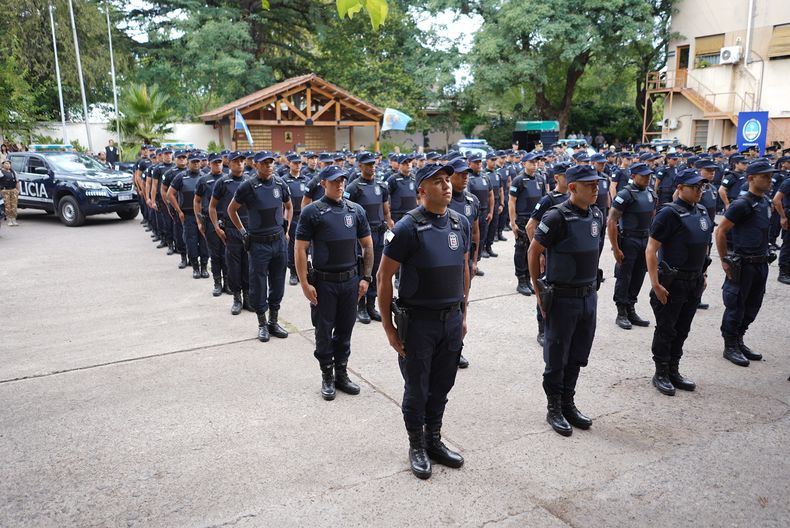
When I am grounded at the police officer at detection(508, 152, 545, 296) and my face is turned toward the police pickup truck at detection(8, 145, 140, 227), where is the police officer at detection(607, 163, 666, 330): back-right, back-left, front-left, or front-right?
back-left

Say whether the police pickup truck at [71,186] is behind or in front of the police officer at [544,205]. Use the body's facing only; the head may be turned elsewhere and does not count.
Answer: behind

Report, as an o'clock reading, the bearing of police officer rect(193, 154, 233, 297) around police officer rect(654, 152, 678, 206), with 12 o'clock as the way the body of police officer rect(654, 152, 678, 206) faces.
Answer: police officer rect(193, 154, 233, 297) is roughly at 3 o'clock from police officer rect(654, 152, 678, 206).

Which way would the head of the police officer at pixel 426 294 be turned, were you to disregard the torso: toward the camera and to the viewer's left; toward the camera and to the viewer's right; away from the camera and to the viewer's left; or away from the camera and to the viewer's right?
toward the camera and to the viewer's right

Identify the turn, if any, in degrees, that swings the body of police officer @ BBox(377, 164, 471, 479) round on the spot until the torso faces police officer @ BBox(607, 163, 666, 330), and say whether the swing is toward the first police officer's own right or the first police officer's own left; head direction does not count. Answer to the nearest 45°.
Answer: approximately 90° to the first police officer's own left

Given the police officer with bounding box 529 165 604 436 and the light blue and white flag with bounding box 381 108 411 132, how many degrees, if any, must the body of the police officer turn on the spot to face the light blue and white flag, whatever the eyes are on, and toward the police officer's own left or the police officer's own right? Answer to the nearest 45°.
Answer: approximately 135° to the police officer's own left

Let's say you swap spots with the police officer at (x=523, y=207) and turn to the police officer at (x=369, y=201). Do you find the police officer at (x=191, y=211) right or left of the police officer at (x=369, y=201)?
right
